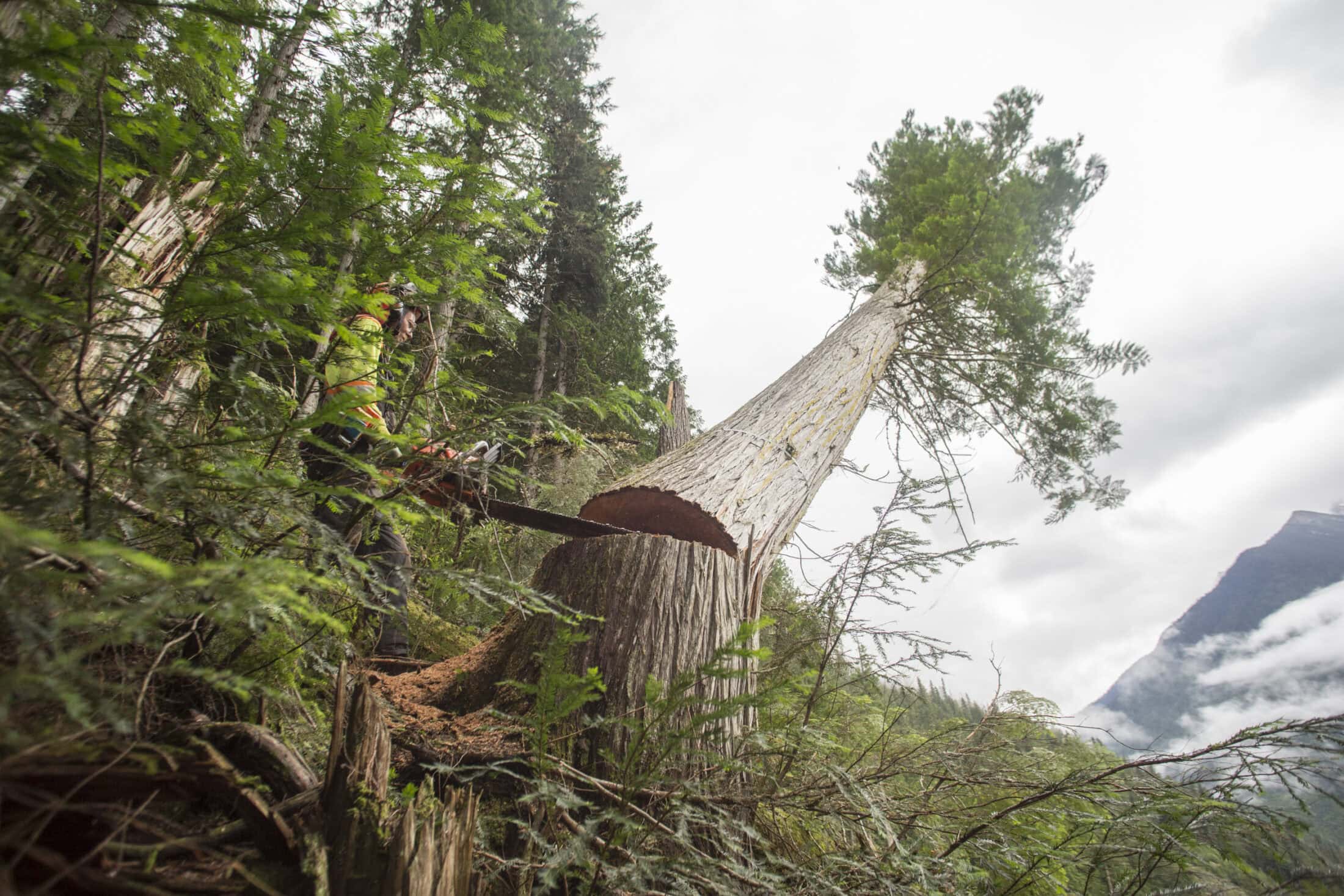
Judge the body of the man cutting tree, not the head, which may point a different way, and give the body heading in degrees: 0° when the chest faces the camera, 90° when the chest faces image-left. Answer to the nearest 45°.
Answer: approximately 270°

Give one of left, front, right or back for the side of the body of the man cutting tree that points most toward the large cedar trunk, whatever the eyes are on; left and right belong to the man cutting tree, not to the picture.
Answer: front

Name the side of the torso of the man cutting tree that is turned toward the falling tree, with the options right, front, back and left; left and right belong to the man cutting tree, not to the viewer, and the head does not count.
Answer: front
